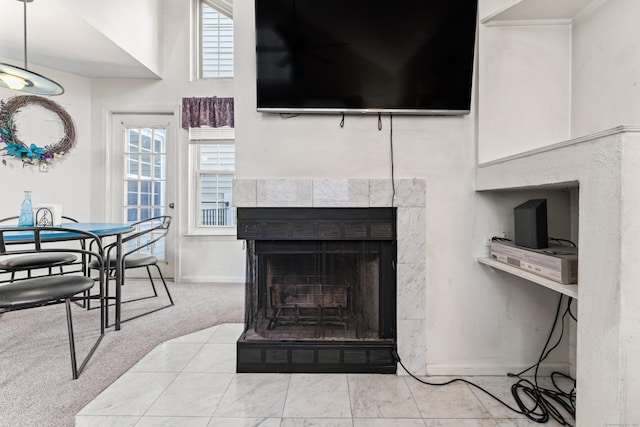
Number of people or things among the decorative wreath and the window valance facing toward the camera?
2

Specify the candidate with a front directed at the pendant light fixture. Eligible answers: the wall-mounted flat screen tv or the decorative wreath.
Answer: the decorative wreath

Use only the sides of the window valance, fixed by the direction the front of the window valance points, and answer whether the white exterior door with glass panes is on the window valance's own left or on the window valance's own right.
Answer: on the window valance's own right
